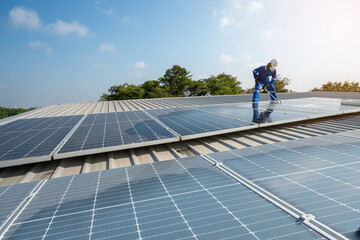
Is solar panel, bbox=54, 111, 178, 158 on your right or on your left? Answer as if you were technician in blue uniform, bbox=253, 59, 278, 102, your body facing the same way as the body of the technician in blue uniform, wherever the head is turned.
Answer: on your right
